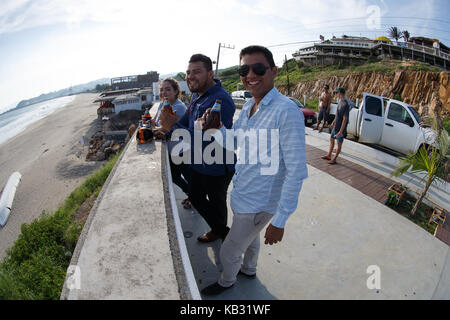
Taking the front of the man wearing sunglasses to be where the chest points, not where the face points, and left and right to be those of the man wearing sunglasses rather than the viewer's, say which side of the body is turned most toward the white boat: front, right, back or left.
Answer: right

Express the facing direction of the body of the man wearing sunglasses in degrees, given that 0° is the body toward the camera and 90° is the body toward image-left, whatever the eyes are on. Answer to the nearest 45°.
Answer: approximately 45°

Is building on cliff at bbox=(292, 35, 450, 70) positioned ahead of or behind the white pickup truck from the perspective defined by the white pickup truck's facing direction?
behind

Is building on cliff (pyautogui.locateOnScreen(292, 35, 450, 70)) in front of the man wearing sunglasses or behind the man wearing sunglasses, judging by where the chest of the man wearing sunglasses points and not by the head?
behind
